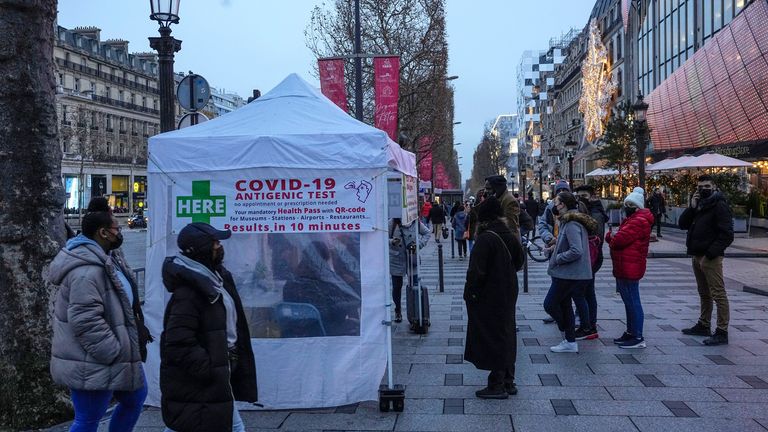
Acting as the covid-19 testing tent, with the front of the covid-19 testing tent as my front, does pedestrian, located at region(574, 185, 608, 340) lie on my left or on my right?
on my left

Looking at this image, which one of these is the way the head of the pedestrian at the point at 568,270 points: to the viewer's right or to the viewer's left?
to the viewer's left

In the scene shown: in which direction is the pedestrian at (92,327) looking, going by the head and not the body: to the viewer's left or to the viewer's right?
to the viewer's right

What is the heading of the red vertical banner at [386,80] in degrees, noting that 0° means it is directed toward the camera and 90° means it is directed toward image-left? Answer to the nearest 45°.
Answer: approximately 0°

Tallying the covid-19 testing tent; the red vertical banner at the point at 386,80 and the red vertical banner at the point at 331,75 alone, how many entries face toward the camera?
3

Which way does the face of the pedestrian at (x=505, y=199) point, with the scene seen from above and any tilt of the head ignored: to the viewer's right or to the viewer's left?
to the viewer's left

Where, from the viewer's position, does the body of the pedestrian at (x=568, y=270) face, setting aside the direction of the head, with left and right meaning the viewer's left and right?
facing to the left of the viewer

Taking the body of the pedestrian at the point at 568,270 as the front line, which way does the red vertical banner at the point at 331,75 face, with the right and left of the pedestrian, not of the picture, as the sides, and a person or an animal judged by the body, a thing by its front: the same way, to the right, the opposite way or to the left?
to the left

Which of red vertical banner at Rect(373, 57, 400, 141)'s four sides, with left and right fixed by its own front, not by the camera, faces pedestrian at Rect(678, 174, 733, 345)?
front

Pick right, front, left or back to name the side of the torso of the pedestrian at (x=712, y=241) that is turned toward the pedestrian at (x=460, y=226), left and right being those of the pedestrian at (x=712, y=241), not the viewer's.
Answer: right

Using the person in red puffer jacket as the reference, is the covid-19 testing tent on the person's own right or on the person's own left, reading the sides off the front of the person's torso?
on the person's own left

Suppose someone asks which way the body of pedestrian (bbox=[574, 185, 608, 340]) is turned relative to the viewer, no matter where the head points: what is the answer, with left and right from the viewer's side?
facing to the left of the viewer

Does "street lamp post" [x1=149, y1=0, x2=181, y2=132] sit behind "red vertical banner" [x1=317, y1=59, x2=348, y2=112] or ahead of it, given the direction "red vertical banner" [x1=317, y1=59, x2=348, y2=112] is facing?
ahead

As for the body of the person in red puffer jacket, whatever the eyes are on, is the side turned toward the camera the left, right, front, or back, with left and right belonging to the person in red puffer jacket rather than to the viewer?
left
